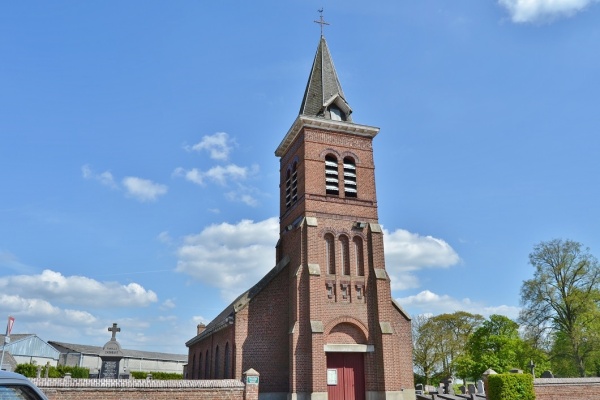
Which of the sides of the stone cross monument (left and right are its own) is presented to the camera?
front

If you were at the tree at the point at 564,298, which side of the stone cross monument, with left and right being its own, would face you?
left

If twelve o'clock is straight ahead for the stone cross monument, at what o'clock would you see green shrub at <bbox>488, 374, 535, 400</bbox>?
The green shrub is roughly at 10 o'clock from the stone cross monument.

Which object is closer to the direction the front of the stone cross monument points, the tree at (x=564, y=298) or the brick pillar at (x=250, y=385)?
the brick pillar

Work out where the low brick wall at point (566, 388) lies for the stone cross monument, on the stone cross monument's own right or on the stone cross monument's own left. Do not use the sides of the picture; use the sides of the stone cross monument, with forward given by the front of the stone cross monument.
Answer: on the stone cross monument's own left

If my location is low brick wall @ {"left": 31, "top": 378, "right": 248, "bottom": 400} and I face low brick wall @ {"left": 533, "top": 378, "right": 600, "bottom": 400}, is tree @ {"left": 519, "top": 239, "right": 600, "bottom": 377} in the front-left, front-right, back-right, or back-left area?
front-left

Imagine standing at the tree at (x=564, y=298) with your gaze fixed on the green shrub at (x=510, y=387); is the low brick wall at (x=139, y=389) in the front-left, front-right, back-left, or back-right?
front-right

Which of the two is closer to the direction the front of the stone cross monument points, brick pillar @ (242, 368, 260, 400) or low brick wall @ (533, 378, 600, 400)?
the brick pillar

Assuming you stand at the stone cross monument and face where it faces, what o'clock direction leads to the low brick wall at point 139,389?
The low brick wall is roughly at 12 o'clock from the stone cross monument.
